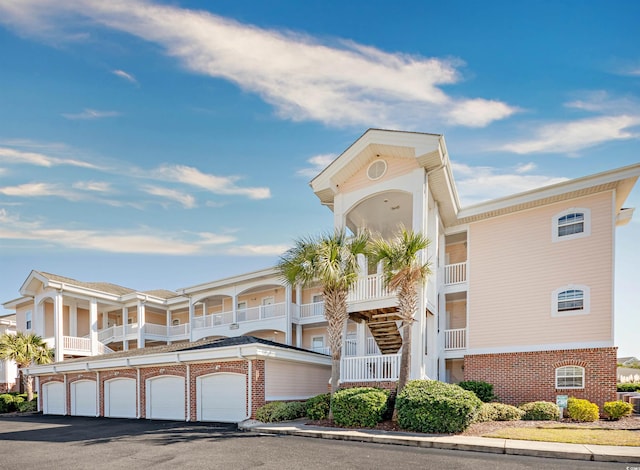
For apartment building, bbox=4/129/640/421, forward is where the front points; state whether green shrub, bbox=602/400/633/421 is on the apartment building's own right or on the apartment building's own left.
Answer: on the apartment building's own left

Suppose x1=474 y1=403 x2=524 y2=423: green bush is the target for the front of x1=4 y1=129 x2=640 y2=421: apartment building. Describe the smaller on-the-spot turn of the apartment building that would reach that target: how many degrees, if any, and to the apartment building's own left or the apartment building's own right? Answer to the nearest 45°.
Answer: approximately 45° to the apartment building's own left

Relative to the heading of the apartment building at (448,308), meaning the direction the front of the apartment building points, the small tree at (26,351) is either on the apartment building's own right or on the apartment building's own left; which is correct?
on the apartment building's own right

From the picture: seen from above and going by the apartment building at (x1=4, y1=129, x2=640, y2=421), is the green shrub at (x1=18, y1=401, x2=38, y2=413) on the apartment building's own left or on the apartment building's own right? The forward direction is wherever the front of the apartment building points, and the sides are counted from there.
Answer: on the apartment building's own right

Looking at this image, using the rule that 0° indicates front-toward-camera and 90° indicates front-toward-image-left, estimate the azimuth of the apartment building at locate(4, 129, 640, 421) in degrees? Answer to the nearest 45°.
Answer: approximately 45°
